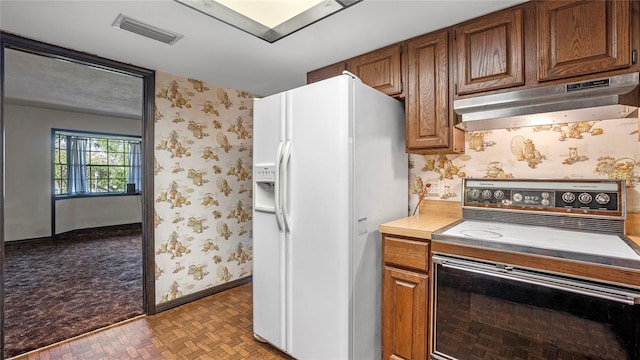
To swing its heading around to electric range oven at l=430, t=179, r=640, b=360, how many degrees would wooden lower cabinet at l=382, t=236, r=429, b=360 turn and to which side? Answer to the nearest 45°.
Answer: approximately 135° to its left

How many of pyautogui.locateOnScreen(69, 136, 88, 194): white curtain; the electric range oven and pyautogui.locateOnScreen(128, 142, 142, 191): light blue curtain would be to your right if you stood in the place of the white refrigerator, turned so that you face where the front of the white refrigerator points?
2

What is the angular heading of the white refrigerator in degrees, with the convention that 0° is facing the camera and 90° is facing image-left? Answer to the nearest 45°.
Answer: approximately 45°

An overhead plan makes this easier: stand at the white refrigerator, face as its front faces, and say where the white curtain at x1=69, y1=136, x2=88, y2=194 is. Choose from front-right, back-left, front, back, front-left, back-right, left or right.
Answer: right

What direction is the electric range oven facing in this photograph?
toward the camera

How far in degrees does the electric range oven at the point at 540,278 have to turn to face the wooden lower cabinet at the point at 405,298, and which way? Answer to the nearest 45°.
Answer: approximately 90° to its right

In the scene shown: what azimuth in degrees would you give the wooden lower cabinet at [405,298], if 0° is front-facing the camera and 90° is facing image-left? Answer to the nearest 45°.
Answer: approximately 45°
